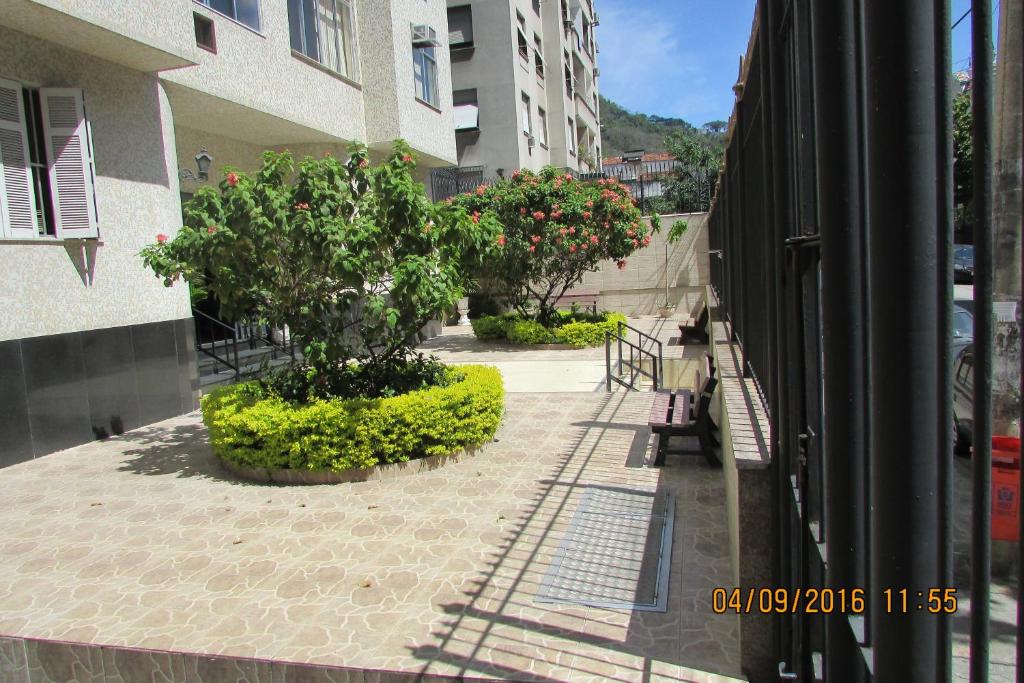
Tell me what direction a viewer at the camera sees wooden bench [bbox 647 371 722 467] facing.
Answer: facing to the left of the viewer

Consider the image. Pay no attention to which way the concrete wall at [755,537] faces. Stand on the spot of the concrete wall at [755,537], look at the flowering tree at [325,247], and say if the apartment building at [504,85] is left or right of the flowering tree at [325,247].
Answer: right

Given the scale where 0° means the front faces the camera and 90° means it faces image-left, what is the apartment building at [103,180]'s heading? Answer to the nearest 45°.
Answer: approximately 315°

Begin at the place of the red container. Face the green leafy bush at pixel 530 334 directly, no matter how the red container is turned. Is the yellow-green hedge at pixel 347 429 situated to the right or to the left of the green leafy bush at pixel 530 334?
left

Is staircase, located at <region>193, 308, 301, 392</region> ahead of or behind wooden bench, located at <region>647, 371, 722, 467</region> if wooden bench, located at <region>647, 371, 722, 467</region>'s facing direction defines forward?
ahead

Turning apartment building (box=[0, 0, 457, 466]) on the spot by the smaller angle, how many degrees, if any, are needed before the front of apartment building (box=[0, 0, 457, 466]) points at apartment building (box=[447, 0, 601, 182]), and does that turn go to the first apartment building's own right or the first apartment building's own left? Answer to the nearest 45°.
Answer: approximately 90° to the first apartment building's own left

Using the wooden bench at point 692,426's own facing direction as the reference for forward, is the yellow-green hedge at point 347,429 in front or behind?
in front

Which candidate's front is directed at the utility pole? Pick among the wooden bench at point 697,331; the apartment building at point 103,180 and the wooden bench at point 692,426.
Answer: the apartment building

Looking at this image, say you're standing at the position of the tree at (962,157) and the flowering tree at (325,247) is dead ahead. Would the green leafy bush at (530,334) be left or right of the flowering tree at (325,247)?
right

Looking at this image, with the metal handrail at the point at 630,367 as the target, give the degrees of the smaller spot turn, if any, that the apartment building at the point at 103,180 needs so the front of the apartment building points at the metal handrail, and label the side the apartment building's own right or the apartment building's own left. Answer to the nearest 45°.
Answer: approximately 45° to the apartment building's own left

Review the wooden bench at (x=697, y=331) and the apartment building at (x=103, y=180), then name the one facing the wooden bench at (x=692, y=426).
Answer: the apartment building

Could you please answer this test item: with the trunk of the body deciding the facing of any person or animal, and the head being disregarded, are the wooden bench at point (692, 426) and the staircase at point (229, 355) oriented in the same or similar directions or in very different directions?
very different directions

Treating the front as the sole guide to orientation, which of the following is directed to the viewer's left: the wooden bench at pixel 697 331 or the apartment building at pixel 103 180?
the wooden bench

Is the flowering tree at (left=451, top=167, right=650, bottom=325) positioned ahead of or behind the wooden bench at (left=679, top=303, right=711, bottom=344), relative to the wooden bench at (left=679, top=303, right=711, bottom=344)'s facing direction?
ahead

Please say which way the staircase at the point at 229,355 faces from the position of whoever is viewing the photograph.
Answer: facing the viewer and to the right of the viewer

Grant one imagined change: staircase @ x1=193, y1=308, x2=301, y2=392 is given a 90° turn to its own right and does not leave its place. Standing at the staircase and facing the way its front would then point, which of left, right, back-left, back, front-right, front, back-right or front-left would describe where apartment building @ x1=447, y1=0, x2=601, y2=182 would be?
back

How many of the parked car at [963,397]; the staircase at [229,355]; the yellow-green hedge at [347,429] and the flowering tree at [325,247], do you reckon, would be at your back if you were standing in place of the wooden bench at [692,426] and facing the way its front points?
1

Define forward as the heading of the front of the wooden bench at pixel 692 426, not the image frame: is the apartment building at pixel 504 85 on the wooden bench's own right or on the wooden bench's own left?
on the wooden bench's own right

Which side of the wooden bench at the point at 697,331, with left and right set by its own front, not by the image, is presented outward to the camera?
left

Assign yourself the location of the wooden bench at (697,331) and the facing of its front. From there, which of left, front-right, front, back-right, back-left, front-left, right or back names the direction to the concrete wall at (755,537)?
left

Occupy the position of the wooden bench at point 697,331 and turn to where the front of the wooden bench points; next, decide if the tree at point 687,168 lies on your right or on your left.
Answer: on your right

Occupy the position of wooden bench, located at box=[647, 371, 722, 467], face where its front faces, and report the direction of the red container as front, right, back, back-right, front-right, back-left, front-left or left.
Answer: back-left
